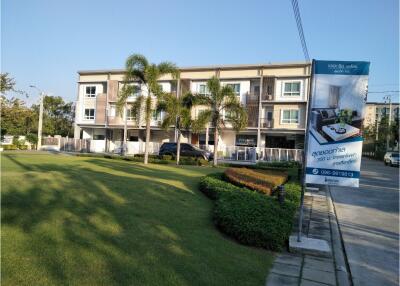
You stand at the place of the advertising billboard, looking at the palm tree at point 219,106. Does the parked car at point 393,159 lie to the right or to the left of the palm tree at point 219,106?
right

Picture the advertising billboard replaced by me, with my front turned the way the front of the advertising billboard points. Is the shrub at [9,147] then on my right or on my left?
on my right

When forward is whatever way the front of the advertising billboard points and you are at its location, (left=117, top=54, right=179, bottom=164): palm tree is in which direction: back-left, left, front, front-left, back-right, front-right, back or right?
back-right

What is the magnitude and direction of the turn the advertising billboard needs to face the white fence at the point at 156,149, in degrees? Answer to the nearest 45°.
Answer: approximately 135° to its right

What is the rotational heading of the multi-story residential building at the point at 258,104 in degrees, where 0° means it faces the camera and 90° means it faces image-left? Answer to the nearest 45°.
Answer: approximately 0°

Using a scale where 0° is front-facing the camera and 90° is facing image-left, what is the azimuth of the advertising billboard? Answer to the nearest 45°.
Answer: approximately 0°

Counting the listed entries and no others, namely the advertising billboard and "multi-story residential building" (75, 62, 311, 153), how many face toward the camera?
2

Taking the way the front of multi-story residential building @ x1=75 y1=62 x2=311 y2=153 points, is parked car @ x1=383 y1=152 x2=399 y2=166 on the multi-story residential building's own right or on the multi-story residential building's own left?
on the multi-story residential building's own left

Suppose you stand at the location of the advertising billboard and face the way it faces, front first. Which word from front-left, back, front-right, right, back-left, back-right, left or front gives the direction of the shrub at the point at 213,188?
back-right
